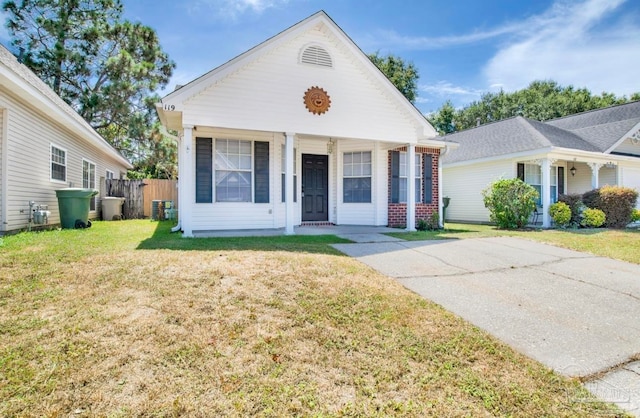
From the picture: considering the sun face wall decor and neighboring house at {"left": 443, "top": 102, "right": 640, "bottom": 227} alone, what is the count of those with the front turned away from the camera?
0

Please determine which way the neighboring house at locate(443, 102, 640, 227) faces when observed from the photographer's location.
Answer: facing the viewer and to the right of the viewer

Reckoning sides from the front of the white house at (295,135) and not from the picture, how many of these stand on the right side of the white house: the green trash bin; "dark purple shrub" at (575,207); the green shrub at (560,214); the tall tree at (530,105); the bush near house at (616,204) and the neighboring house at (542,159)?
1

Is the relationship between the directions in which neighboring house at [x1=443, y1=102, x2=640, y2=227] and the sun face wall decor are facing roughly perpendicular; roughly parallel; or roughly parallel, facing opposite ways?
roughly parallel

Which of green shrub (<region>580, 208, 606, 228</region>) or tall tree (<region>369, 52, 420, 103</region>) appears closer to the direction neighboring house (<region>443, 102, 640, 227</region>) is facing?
the green shrub

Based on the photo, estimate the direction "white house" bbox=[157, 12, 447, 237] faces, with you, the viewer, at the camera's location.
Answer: facing the viewer

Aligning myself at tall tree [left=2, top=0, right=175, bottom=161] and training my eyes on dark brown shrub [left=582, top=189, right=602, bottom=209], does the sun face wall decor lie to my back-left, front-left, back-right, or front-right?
front-right

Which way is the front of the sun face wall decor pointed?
toward the camera

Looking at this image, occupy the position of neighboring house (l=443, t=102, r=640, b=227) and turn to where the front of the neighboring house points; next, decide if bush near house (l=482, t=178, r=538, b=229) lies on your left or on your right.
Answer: on your right

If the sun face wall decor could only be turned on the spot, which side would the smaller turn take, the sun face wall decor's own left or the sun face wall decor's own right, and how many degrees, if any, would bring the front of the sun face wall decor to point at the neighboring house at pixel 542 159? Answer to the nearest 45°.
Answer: approximately 135° to the sun face wall decor's own left

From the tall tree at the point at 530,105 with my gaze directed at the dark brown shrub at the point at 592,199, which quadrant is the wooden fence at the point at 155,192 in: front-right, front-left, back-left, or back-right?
front-right

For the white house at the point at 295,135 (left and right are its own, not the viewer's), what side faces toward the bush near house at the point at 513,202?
left

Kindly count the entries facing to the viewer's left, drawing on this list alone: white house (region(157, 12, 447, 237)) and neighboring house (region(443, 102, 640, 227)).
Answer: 0

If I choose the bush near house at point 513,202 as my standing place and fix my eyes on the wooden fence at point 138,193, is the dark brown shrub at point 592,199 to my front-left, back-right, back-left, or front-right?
back-right

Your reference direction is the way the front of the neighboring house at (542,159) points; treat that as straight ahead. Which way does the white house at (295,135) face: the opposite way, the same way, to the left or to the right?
the same way

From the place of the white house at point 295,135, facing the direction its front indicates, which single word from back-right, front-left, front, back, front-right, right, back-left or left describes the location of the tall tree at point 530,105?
back-left
